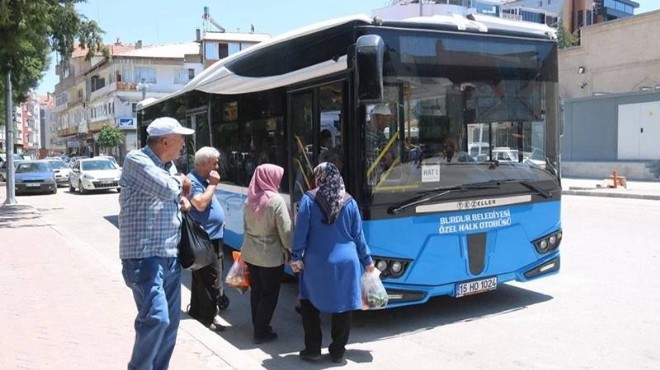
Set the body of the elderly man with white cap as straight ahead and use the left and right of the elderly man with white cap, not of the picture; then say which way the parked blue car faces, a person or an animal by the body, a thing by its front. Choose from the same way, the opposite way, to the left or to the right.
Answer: to the right

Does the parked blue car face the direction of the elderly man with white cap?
yes

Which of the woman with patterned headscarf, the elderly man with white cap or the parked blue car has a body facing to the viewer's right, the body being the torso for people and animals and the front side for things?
the elderly man with white cap

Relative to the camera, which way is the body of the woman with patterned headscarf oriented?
away from the camera

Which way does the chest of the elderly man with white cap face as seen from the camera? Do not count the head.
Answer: to the viewer's right

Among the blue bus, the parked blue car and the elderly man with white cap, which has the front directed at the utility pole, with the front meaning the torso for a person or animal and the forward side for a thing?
the parked blue car

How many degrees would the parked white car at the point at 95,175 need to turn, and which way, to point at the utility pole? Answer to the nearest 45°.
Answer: approximately 45° to its right

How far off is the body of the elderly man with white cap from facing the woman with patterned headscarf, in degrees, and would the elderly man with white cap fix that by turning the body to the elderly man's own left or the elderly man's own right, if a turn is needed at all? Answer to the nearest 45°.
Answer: approximately 45° to the elderly man's own left

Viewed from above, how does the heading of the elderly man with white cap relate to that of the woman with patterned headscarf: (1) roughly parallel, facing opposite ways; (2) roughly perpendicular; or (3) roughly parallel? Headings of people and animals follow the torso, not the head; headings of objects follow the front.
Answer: roughly perpendicular
